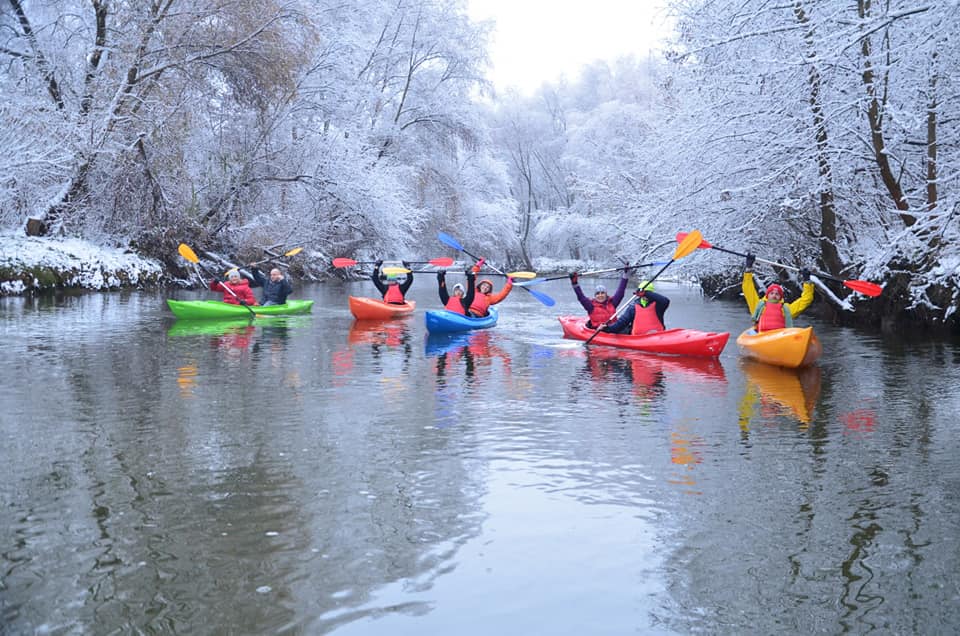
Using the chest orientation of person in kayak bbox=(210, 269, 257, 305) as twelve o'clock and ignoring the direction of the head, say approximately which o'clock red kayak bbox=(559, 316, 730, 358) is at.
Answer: The red kayak is roughly at 9 o'clock from the person in kayak.

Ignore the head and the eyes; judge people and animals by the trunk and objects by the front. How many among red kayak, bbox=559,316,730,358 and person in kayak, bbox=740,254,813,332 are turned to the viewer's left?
0

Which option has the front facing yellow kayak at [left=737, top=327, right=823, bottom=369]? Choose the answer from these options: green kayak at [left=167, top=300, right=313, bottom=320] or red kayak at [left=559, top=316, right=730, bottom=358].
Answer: the red kayak

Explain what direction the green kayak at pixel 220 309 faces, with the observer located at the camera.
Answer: facing to the left of the viewer

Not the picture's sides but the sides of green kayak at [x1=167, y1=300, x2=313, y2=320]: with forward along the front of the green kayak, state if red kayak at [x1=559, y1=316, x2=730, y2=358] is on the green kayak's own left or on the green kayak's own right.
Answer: on the green kayak's own left

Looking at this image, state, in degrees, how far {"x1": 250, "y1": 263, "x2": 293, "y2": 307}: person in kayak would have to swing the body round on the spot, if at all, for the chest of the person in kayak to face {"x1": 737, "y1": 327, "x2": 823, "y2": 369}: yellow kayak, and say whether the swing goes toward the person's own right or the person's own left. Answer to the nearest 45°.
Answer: approximately 90° to the person's own left

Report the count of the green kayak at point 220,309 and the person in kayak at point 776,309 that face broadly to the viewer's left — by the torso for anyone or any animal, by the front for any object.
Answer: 1

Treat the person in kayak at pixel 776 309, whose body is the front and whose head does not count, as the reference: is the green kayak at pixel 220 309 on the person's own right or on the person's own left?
on the person's own right

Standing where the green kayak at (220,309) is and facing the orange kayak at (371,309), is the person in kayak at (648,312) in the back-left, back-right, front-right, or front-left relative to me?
front-right

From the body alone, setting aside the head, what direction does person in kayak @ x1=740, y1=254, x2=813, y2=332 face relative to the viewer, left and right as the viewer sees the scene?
facing the viewer

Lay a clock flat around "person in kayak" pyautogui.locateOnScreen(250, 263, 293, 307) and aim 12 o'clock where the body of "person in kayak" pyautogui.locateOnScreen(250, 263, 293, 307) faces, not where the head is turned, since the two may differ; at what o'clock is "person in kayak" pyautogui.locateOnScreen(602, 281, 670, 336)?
"person in kayak" pyautogui.locateOnScreen(602, 281, 670, 336) is roughly at 9 o'clock from "person in kayak" pyautogui.locateOnScreen(250, 263, 293, 307).

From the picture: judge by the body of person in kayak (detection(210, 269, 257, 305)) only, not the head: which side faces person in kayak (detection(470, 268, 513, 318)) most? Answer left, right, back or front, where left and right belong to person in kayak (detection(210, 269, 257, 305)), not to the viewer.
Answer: left
